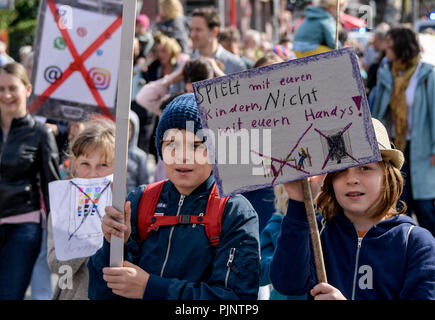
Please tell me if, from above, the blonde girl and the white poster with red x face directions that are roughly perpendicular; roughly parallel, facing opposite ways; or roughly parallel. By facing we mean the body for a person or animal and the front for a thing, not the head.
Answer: roughly parallel

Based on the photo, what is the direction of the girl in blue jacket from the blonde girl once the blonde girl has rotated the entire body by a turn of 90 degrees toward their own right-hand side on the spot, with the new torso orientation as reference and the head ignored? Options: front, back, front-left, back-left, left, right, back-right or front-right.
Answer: back-left

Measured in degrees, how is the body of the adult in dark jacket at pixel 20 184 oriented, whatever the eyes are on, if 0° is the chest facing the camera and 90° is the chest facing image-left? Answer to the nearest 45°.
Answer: approximately 45°

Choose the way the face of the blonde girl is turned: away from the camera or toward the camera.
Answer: toward the camera

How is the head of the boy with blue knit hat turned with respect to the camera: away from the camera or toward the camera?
toward the camera

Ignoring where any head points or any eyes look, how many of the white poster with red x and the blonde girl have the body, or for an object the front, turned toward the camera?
2

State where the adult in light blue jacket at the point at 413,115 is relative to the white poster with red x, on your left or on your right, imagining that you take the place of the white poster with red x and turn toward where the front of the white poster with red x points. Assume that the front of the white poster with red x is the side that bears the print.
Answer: on your left

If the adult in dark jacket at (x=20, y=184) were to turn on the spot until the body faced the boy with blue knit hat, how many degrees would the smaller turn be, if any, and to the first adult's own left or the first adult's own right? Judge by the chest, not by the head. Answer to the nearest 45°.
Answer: approximately 45° to the first adult's own left

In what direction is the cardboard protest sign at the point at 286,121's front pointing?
toward the camera

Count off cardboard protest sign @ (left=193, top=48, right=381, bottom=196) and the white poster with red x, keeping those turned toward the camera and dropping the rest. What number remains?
2

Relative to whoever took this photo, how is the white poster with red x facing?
facing the viewer

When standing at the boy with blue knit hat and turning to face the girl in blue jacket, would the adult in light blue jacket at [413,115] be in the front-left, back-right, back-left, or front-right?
front-left

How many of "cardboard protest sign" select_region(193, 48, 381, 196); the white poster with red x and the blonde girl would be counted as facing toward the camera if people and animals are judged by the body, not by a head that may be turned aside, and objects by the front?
3
